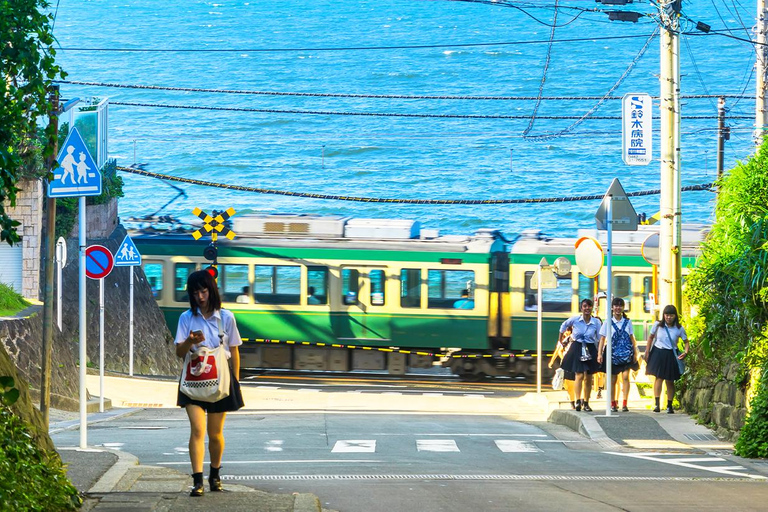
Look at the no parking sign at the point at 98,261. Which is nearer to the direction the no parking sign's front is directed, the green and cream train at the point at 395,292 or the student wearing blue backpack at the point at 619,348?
the student wearing blue backpack

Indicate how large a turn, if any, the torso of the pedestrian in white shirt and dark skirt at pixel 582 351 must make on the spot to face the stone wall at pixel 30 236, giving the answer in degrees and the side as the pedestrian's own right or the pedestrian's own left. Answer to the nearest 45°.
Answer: approximately 135° to the pedestrian's own right

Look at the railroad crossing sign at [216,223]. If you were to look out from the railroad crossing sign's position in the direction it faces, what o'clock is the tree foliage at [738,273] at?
The tree foliage is roughly at 11 o'clock from the railroad crossing sign.

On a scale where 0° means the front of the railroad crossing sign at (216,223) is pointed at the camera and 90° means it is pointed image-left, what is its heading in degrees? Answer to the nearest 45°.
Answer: approximately 0°

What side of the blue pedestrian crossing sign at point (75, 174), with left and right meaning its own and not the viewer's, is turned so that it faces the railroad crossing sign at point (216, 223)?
back
